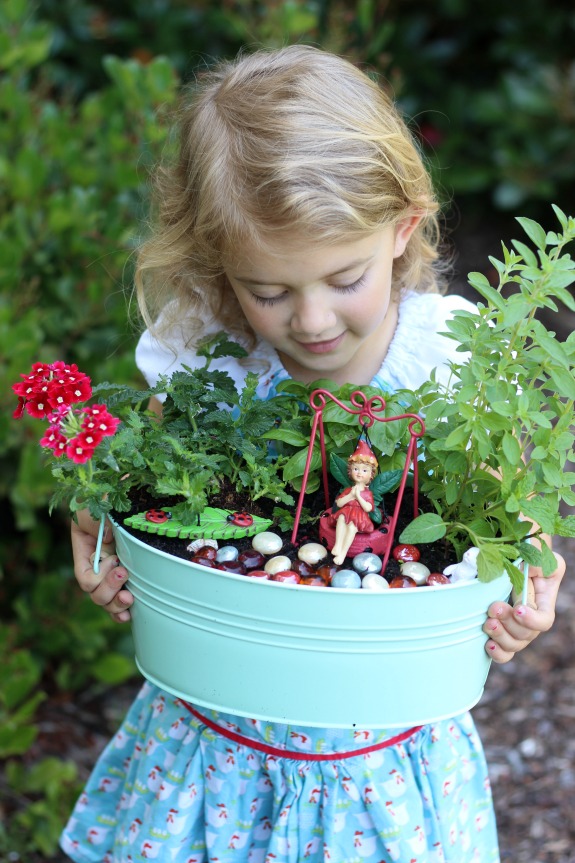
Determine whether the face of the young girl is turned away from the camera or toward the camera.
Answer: toward the camera

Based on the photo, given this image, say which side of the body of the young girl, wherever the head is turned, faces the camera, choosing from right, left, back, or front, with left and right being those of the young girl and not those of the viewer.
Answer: front
